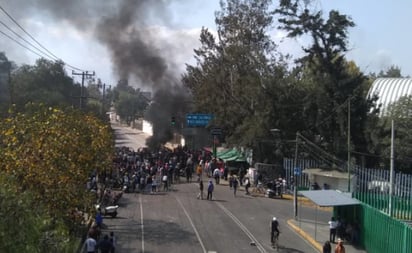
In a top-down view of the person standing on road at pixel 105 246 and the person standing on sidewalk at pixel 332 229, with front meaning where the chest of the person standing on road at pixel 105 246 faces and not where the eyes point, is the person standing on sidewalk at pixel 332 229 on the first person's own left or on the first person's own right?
on the first person's own right

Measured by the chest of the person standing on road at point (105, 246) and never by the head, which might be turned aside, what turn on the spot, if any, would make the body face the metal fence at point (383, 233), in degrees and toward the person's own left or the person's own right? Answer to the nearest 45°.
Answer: approximately 90° to the person's own right

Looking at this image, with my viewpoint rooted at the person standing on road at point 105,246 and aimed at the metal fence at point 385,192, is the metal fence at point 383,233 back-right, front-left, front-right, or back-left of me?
front-right

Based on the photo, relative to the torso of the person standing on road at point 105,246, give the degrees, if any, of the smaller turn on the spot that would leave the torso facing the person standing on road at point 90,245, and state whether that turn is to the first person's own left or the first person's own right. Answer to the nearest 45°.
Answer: approximately 135° to the first person's own left

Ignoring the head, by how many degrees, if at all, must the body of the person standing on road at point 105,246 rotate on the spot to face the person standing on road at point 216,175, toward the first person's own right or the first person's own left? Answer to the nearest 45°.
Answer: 0° — they already face them

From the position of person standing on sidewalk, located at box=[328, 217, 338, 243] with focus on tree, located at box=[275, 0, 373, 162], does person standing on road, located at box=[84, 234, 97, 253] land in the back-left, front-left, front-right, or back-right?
back-left

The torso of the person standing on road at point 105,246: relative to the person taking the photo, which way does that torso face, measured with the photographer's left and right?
facing away from the viewer

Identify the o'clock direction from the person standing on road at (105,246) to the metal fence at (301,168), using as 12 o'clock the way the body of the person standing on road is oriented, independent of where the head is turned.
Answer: The metal fence is roughly at 1 o'clock from the person standing on road.

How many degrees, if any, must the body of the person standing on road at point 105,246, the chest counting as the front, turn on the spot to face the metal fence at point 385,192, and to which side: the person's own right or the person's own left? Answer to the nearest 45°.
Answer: approximately 45° to the person's own right

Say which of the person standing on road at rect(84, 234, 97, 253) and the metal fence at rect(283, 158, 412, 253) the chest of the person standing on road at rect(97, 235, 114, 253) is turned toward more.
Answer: the metal fence

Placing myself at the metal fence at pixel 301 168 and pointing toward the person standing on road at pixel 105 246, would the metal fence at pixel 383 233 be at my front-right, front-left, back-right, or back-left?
front-left
